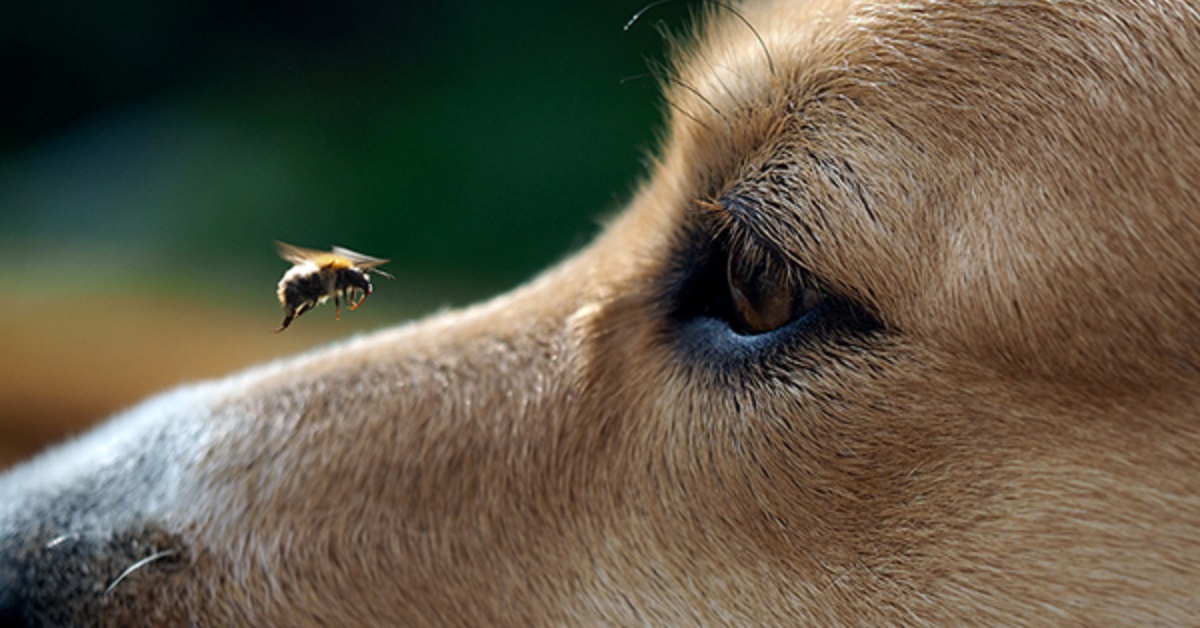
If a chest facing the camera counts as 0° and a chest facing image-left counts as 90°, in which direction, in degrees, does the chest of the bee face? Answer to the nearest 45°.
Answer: approximately 270°

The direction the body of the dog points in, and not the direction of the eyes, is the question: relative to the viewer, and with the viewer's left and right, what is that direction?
facing to the left of the viewer

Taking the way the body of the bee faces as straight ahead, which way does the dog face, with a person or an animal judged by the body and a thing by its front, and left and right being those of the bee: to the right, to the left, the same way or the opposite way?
the opposite way
